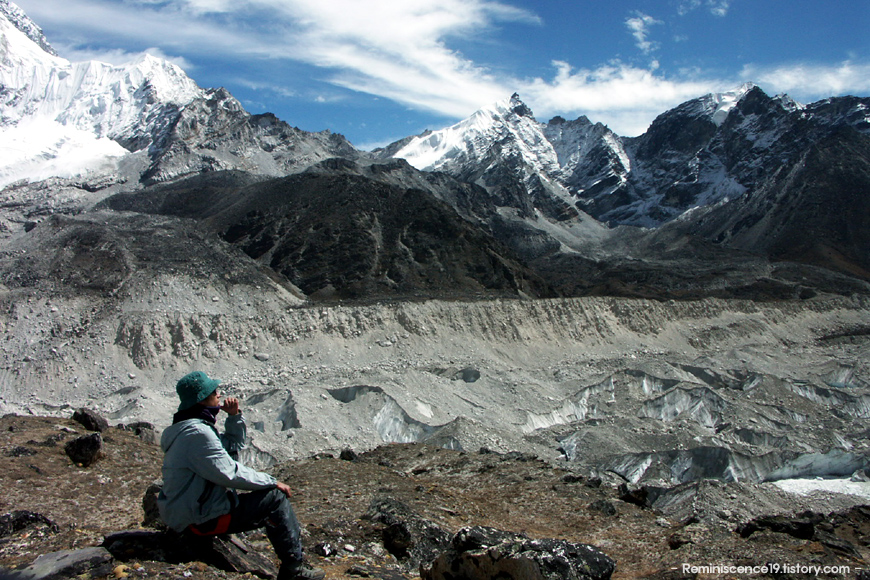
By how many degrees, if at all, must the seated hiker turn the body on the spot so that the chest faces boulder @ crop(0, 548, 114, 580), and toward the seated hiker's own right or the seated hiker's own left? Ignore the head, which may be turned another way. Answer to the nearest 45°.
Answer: approximately 180°

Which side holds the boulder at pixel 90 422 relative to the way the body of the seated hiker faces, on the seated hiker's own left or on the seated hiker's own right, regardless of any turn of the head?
on the seated hiker's own left

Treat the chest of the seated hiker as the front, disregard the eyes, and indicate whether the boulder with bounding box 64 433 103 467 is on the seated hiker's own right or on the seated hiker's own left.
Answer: on the seated hiker's own left

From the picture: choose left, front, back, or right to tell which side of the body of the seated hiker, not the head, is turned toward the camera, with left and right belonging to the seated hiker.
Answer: right
